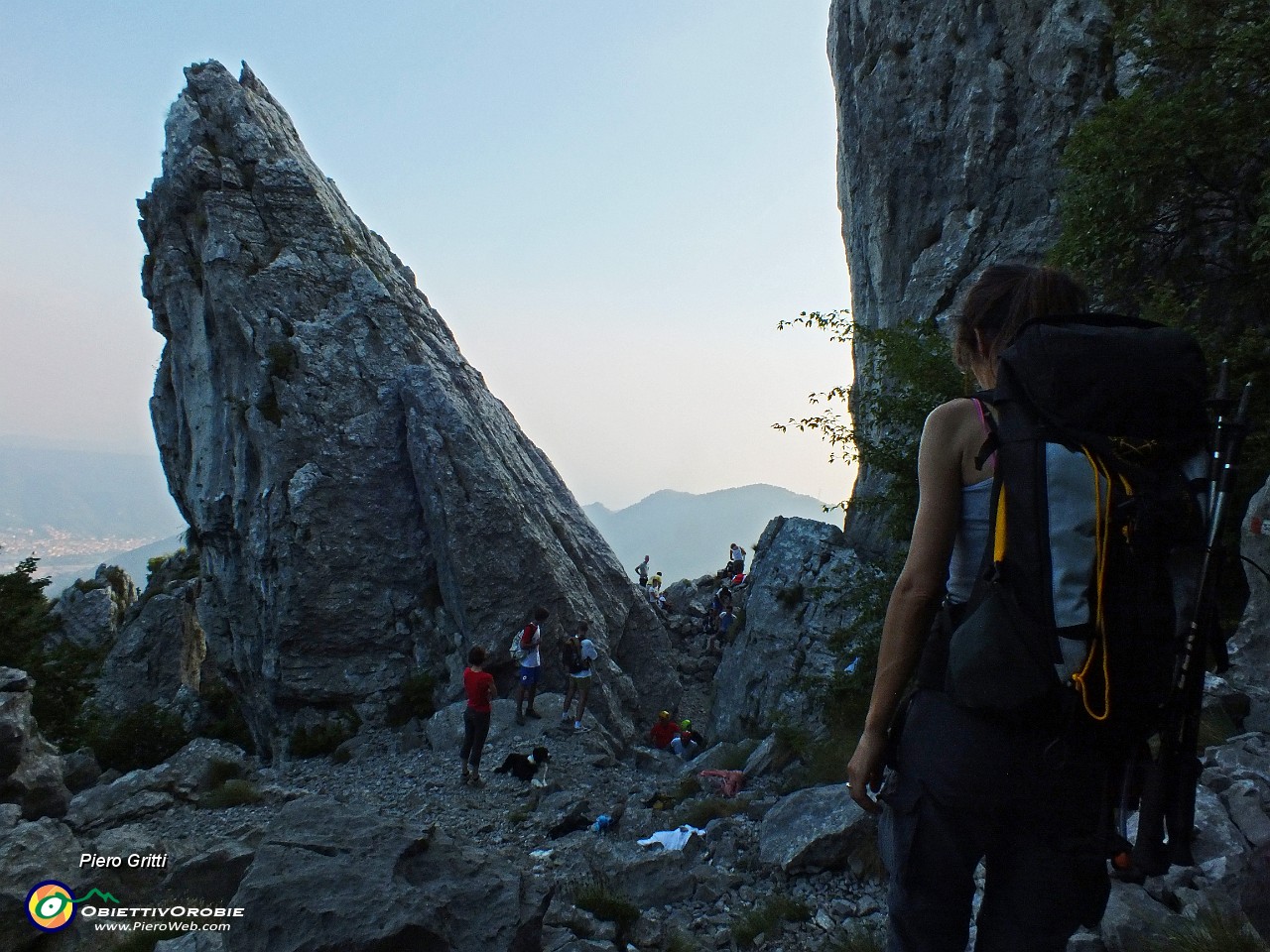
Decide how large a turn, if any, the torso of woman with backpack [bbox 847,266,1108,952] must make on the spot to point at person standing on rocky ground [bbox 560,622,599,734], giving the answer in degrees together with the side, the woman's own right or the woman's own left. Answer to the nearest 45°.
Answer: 0° — they already face them

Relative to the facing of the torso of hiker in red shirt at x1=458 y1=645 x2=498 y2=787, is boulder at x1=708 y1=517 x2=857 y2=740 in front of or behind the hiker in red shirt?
in front

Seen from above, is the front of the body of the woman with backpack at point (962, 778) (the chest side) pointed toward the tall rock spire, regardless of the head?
yes

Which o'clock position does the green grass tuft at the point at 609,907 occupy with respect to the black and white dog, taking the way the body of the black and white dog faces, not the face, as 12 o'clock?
The green grass tuft is roughly at 3 o'clock from the black and white dog.

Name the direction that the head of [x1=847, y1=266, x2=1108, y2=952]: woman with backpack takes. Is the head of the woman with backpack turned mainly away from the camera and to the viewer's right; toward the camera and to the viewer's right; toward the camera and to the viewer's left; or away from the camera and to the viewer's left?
away from the camera and to the viewer's left

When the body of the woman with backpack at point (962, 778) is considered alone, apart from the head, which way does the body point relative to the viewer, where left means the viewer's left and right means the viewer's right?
facing away from the viewer and to the left of the viewer

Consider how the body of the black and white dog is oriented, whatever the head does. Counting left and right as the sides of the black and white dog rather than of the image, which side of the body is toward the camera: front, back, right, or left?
right

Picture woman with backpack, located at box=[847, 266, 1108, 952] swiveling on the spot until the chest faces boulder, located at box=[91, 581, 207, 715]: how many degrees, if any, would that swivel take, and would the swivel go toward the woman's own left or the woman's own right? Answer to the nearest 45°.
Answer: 0° — they already face it

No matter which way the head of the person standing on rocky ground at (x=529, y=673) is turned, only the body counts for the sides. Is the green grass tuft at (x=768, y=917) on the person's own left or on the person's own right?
on the person's own right

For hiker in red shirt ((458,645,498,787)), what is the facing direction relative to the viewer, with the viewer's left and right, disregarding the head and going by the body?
facing away from the viewer and to the right of the viewer
